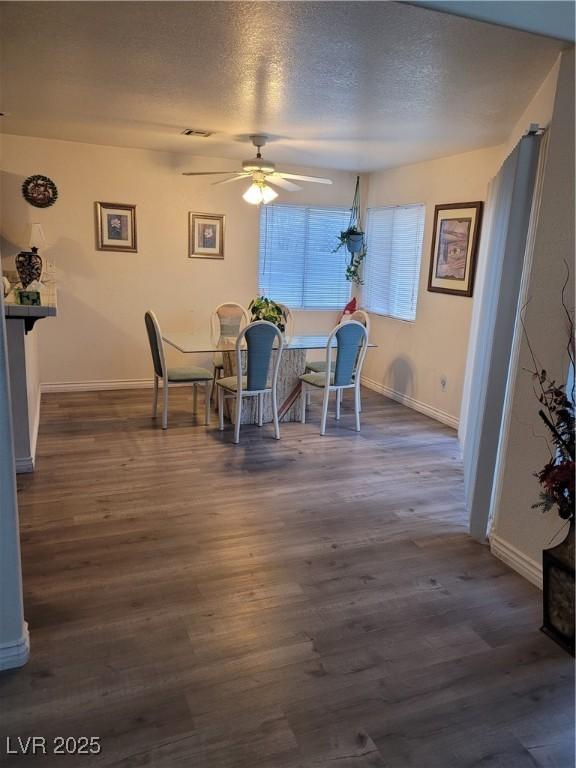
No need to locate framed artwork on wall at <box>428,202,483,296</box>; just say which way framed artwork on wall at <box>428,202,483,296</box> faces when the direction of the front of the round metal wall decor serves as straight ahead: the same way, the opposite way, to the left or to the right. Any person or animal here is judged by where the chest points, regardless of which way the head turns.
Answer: to the right

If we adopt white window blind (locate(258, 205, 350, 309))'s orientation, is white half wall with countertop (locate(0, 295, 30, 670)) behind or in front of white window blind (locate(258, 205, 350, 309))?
in front

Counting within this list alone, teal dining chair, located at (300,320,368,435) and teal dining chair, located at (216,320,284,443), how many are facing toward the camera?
0

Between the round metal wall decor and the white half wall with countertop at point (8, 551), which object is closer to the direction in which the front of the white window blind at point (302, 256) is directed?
the white half wall with countertop

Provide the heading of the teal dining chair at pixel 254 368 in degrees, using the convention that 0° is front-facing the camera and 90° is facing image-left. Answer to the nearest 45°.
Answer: approximately 135°

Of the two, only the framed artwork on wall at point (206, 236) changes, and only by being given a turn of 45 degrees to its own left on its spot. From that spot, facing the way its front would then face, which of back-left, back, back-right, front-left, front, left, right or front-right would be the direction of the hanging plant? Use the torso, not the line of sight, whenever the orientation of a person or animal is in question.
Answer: front-left

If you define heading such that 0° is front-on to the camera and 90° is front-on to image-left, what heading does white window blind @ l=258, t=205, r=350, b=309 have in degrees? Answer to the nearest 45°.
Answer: approximately 0°

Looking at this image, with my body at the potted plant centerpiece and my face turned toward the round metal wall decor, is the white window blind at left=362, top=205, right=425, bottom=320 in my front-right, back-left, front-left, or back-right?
back-right

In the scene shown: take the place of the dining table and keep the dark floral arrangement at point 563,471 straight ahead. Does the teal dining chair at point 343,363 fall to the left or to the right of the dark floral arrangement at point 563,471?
left

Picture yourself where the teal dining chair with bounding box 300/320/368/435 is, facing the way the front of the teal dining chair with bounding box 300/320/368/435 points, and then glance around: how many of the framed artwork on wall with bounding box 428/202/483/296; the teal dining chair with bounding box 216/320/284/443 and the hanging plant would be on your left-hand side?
1

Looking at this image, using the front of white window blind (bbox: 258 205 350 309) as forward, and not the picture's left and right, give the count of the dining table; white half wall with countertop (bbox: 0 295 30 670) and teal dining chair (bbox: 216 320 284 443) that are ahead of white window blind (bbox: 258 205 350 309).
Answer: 3

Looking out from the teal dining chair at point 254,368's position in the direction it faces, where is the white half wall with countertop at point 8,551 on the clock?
The white half wall with countertop is roughly at 8 o'clock from the teal dining chair.

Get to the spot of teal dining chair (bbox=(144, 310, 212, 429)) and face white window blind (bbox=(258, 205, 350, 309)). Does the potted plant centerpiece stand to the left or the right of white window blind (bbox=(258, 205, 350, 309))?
right

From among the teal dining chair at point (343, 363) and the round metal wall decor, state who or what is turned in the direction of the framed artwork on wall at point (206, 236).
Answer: the teal dining chair

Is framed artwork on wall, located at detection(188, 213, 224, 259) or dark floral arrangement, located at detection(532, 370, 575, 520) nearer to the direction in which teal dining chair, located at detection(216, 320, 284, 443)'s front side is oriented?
the framed artwork on wall
